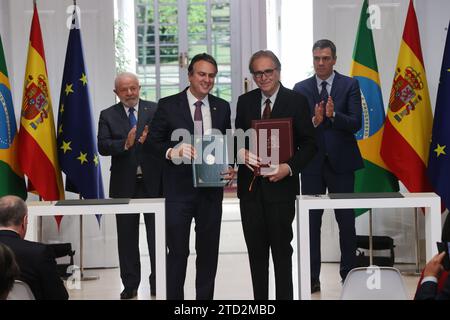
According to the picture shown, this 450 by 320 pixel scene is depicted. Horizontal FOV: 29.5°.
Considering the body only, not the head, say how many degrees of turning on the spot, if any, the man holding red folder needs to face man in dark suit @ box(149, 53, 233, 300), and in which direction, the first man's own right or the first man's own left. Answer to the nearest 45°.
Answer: approximately 90° to the first man's own right

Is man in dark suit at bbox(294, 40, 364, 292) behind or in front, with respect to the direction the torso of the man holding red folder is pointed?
behind

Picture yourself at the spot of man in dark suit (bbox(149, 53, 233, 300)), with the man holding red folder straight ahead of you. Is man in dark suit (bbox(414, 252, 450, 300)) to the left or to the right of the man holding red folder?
right

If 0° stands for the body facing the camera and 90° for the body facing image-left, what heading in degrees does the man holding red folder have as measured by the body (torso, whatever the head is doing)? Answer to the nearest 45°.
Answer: approximately 0°

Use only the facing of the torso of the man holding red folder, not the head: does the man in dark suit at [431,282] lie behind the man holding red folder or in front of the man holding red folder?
in front

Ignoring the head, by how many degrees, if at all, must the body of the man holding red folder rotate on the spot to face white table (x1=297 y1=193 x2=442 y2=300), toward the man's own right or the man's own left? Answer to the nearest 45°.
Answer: approximately 45° to the man's own left

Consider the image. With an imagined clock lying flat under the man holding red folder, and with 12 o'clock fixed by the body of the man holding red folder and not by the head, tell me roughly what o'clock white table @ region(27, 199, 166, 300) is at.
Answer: The white table is roughly at 2 o'clock from the man holding red folder.

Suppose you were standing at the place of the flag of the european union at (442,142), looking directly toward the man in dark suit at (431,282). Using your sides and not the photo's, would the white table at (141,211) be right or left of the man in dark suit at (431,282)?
right

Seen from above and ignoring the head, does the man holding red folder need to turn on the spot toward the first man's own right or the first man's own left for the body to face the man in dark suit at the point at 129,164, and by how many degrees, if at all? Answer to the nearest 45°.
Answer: approximately 135° to the first man's own right

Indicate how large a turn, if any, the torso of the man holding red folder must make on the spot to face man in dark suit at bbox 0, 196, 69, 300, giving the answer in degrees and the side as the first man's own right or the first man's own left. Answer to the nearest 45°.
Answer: approximately 45° to the first man's own right

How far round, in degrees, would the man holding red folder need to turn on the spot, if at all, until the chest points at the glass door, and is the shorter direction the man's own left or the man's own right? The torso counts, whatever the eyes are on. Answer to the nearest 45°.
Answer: approximately 180°
